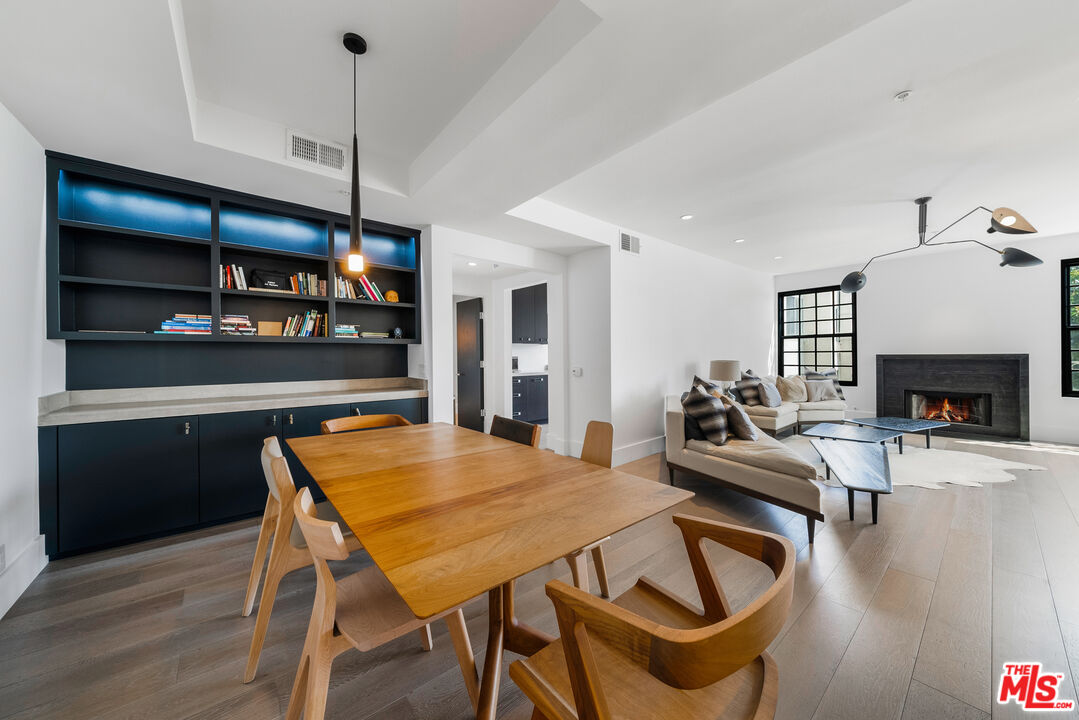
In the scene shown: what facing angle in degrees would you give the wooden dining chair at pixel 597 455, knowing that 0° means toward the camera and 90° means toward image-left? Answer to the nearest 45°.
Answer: approximately 45°

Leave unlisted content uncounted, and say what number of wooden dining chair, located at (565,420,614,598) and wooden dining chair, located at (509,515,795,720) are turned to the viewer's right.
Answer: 0

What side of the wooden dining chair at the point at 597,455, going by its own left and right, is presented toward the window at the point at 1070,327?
back

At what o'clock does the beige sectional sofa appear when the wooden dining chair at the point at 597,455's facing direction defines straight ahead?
The beige sectional sofa is roughly at 6 o'clock from the wooden dining chair.

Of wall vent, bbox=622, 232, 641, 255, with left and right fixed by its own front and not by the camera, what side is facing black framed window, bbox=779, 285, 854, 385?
left

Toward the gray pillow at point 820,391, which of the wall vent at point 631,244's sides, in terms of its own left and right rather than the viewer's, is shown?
left

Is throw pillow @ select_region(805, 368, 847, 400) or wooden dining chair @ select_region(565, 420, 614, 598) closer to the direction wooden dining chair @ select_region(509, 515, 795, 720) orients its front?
the wooden dining chair

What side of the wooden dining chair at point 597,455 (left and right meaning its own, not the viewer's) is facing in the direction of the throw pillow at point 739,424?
back

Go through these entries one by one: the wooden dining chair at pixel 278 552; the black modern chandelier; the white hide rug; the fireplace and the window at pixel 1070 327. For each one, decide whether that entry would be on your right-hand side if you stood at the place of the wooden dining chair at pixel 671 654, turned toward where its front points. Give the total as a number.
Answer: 4

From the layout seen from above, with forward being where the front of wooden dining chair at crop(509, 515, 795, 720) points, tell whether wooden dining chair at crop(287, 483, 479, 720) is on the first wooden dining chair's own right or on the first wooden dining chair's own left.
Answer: on the first wooden dining chair's own left

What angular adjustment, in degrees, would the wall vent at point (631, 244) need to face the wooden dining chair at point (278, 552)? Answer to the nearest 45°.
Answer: approximately 45° to its right

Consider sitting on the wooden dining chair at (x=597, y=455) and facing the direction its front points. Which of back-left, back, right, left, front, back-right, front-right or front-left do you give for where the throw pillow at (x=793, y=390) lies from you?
back

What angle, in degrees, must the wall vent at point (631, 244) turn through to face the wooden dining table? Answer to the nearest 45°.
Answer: approximately 45° to its right

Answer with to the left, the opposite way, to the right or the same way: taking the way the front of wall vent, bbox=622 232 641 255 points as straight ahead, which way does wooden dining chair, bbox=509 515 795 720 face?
the opposite way

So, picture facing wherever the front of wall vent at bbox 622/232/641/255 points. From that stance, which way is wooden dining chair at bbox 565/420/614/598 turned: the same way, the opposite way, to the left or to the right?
to the right
